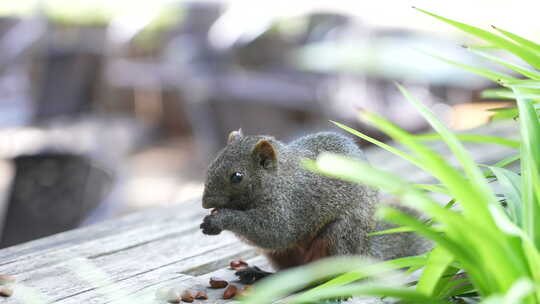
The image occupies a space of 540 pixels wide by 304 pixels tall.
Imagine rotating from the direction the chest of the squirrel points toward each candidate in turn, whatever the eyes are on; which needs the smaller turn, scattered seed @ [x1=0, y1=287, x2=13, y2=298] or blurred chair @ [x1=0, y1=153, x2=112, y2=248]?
the scattered seed

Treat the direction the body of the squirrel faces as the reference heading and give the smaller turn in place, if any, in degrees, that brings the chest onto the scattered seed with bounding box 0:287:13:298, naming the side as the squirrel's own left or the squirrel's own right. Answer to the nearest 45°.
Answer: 0° — it already faces it

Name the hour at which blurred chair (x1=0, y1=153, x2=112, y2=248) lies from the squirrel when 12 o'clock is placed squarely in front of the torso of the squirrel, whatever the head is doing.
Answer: The blurred chair is roughly at 2 o'clock from the squirrel.

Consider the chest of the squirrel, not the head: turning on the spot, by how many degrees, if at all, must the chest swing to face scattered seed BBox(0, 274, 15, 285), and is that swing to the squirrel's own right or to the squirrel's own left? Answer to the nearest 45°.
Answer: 0° — it already faces it

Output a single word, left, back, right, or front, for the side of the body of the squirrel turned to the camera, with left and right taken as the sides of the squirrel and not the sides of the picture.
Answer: left
